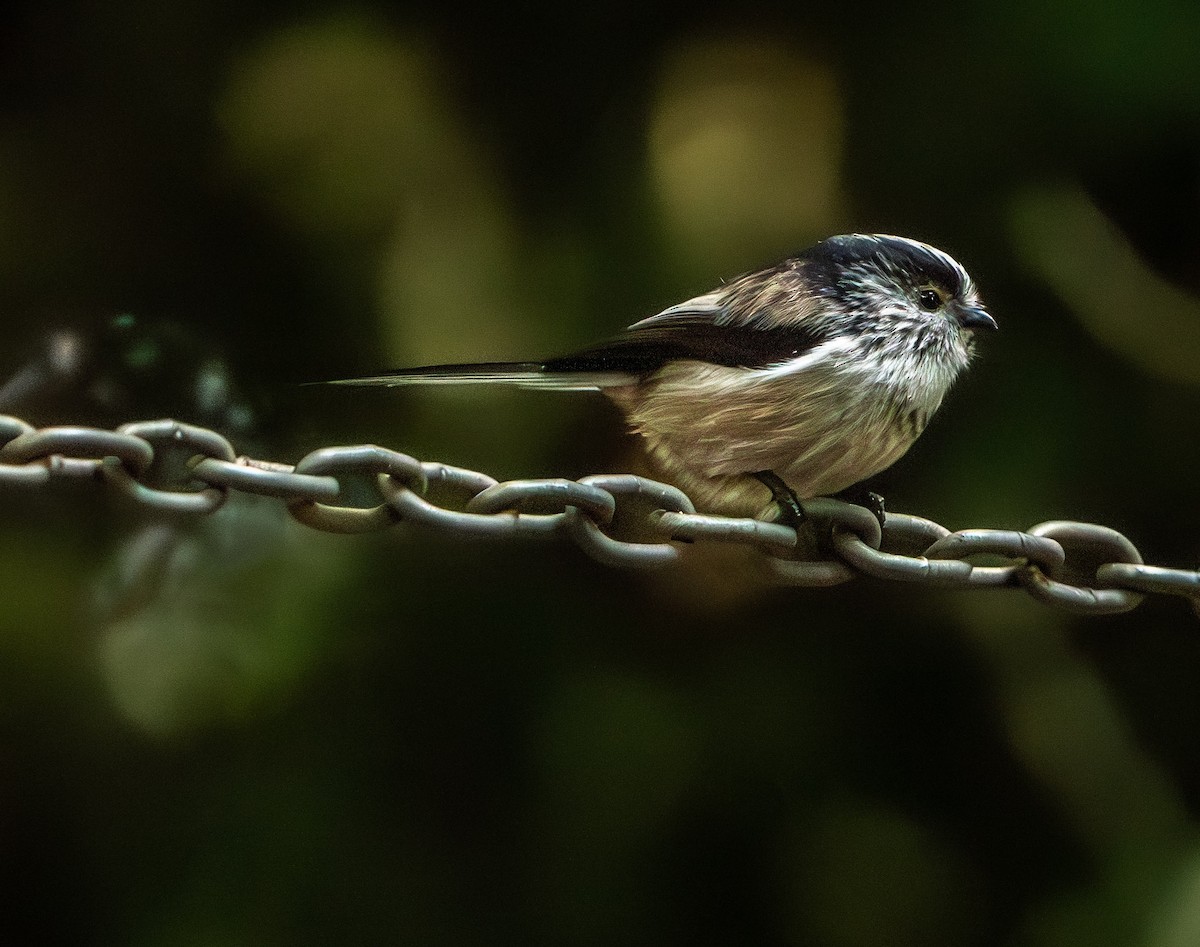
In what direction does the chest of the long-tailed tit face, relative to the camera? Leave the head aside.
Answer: to the viewer's right
